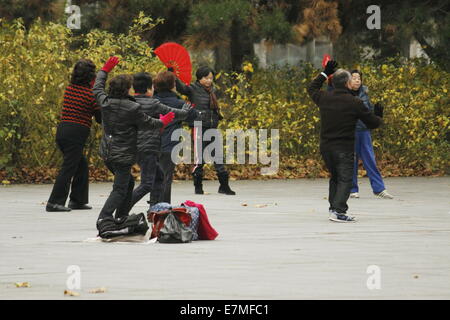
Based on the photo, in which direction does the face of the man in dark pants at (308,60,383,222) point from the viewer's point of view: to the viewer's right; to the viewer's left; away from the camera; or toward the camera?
away from the camera

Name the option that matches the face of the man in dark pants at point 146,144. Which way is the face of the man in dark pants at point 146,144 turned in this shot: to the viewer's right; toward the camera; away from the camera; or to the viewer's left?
away from the camera

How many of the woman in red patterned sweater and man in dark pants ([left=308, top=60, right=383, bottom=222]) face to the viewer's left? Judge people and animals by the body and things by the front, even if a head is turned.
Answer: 0

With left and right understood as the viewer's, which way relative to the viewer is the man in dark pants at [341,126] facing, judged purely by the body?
facing away from the viewer and to the right of the viewer

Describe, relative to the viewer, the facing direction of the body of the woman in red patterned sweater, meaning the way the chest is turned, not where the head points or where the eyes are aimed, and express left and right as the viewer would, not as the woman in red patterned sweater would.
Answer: facing away from the viewer and to the right of the viewer

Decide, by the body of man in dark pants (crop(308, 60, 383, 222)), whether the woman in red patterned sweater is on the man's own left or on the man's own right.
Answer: on the man's own left
